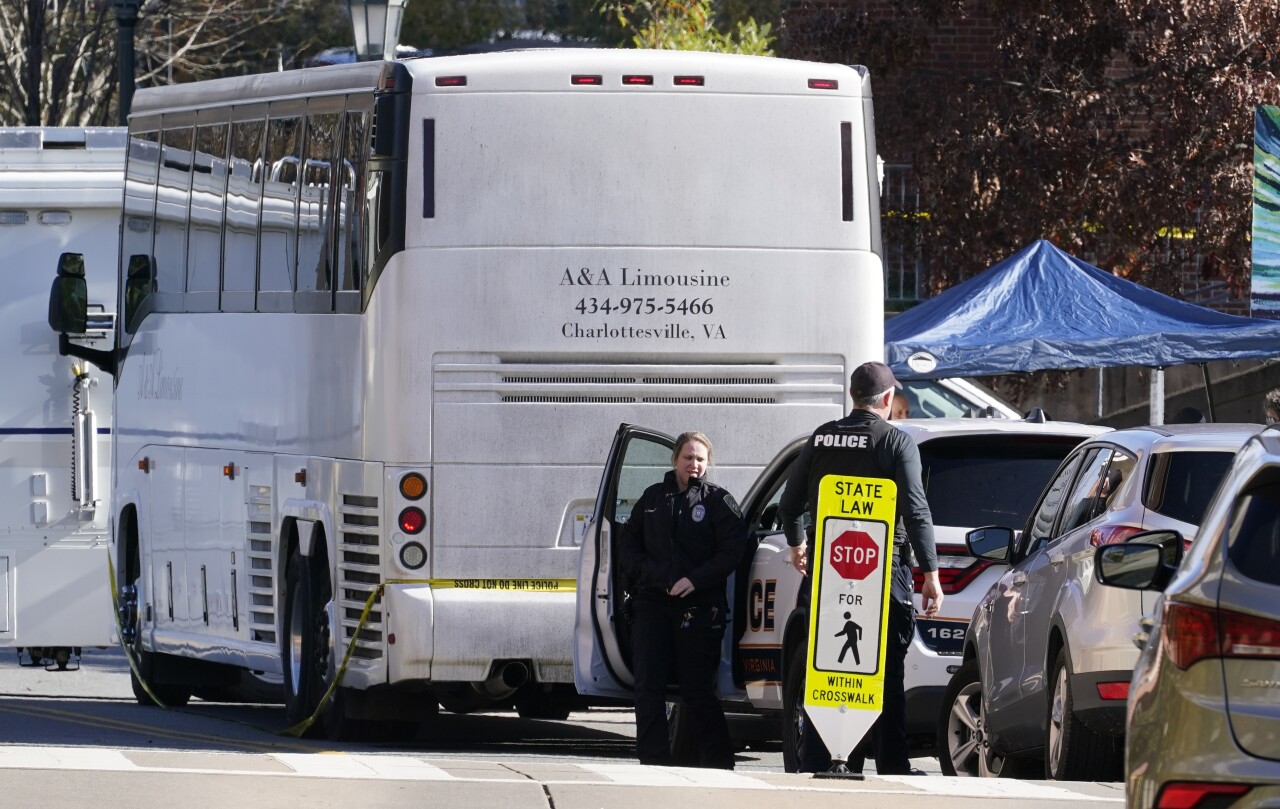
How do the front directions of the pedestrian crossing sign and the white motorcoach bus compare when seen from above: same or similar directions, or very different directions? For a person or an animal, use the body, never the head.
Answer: very different directions

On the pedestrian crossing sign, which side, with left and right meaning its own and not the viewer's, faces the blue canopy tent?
back

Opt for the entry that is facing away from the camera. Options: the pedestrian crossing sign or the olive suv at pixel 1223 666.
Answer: the olive suv

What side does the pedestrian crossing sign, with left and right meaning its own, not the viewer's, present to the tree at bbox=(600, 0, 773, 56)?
back

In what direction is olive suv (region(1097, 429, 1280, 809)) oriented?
away from the camera

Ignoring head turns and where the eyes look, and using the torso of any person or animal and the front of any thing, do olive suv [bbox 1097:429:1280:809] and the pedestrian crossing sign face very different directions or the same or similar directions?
very different directions

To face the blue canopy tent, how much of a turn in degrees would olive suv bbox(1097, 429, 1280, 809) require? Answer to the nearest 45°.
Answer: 0° — it already faces it

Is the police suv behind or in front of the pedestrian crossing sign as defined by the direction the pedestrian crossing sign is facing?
behind

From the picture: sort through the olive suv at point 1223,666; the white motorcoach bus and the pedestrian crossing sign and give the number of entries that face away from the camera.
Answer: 2

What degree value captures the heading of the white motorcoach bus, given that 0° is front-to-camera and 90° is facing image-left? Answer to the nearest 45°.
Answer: approximately 180°
